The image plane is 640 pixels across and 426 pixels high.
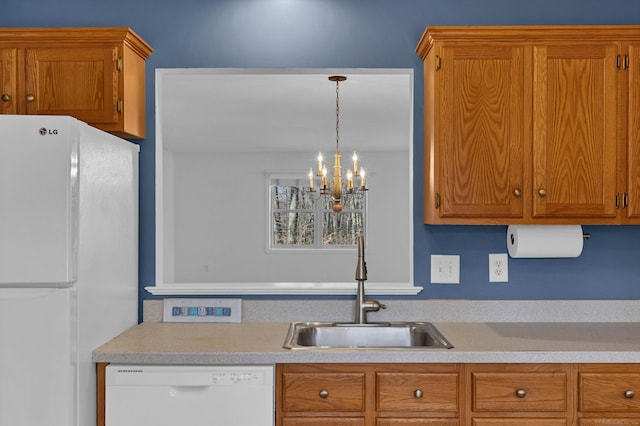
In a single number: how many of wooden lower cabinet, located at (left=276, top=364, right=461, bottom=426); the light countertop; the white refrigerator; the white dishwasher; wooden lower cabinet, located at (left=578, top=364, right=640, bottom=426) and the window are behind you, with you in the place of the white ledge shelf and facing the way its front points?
1

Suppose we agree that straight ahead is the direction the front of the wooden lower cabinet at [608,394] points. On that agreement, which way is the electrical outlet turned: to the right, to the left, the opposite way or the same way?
the same way

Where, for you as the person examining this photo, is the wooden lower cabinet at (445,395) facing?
facing the viewer

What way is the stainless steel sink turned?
toward the camera

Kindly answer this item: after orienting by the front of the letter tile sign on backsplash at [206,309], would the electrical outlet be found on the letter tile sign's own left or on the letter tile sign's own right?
on the letter tile sign's own left

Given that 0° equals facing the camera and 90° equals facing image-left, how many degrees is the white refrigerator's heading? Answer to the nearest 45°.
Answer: approximately 0°

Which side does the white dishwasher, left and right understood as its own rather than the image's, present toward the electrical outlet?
left

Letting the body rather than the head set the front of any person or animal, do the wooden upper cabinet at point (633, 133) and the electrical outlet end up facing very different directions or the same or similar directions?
same or similar directions

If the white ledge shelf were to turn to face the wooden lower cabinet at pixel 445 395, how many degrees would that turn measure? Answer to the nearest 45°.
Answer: approximately 45° to its left

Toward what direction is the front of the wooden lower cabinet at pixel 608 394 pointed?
toward the camera

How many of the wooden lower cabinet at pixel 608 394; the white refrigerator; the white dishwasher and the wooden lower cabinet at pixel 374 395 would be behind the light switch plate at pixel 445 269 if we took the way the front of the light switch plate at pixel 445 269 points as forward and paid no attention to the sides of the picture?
0

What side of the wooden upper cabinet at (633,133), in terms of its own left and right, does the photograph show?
front

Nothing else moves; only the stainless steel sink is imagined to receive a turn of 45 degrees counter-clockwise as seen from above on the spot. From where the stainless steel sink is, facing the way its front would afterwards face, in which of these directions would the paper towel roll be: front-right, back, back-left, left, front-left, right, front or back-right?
front-left

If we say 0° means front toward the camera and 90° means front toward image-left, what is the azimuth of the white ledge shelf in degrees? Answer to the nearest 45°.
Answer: approximately 0°

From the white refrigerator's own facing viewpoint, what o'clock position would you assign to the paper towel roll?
The paper towel roll is roughly at 9 o'clock from the white refrigerator.

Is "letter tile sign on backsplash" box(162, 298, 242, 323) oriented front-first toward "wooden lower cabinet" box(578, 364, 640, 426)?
no
